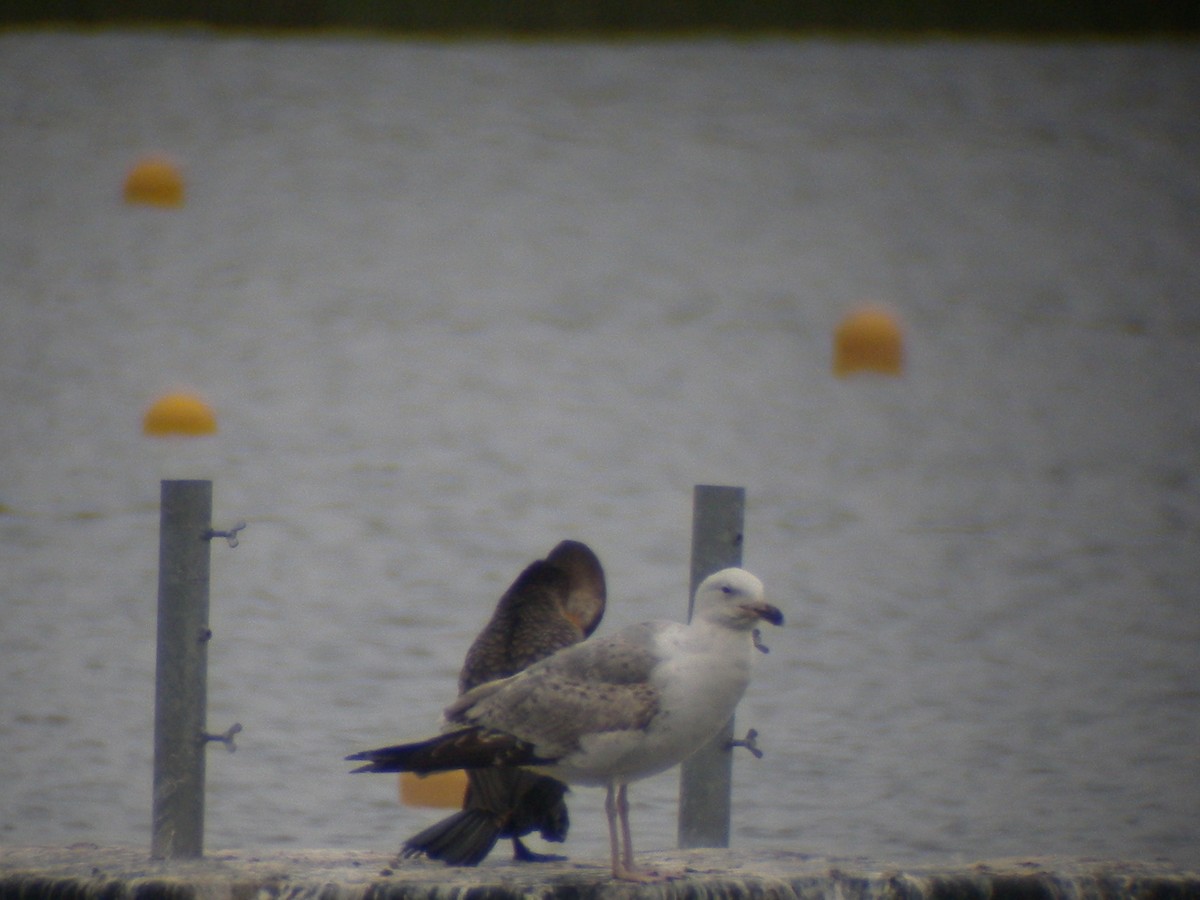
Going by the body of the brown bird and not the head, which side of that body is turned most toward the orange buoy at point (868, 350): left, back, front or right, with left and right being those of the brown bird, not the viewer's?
left

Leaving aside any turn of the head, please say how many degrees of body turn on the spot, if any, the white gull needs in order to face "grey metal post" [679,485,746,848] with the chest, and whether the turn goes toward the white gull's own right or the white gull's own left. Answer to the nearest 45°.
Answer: approximately 90° to the white gull's own left

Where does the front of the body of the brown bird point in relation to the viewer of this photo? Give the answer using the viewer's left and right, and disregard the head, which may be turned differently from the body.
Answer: facing to the right of the viewer

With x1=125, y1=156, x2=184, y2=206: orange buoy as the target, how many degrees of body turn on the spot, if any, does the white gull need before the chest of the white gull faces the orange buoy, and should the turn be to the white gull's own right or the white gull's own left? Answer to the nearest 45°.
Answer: approximately 90° to the white gull's own left

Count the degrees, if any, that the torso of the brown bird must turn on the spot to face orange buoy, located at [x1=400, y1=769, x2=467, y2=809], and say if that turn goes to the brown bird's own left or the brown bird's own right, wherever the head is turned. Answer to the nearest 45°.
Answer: approximately 90° to the brown bird's own left

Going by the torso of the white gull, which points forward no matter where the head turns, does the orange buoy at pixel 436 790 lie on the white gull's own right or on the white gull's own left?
on the white gull's own left

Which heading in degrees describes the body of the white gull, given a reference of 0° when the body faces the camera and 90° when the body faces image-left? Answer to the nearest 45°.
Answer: approximately 270°

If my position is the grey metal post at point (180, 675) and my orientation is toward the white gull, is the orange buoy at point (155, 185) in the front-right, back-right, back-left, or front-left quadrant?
back-left

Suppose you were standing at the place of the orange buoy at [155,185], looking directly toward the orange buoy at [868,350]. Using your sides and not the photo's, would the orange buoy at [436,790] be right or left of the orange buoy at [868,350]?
right
